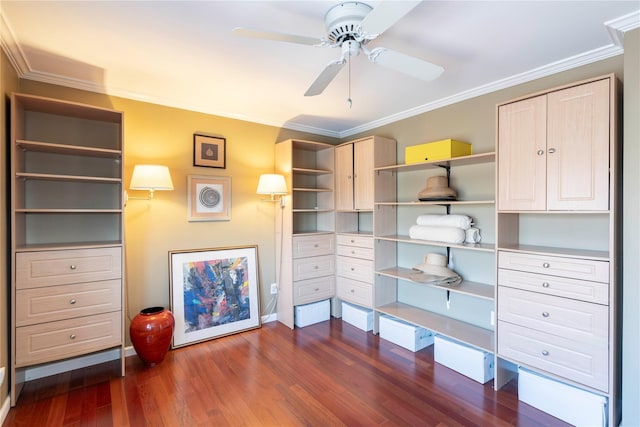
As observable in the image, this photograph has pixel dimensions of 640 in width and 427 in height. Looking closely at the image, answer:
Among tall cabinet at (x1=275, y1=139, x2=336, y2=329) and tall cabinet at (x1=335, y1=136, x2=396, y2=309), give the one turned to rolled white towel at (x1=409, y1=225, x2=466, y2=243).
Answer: tall cabinet at (x1=275, y1=139, x2=336, y2=329)

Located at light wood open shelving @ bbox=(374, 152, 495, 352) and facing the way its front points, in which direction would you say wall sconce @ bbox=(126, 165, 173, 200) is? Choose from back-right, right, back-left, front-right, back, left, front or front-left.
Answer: front

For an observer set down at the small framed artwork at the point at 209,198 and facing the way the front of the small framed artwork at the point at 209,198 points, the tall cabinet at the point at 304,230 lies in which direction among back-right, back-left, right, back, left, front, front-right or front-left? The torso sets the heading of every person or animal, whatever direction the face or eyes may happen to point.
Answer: left

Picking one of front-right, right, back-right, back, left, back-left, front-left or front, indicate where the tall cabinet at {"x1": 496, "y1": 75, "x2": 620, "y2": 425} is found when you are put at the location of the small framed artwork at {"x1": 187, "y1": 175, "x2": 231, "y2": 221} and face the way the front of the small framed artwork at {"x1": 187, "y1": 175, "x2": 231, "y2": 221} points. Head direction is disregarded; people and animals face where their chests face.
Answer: front-left

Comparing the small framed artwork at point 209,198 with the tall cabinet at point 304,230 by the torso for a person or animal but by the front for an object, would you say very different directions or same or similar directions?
same or similar directions

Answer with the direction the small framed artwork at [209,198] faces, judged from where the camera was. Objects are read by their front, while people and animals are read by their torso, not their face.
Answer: facing the viewer

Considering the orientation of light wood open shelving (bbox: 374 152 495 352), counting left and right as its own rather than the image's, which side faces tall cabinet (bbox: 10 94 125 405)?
front

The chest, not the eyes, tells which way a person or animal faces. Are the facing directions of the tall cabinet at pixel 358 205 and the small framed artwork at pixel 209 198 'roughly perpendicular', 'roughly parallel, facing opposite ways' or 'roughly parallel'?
roughly perpendicular

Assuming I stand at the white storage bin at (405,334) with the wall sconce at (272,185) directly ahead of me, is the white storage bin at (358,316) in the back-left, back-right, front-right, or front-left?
front-right

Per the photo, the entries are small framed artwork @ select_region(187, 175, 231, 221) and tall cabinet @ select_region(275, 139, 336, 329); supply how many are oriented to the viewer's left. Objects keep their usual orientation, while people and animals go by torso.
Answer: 0

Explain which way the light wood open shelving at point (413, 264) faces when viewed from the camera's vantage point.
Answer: facing the viewer and to the left of the viewer

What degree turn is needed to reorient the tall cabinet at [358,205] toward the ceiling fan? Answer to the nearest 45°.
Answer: approximately 45° to its left

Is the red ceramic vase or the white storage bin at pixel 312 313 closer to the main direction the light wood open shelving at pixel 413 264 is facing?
the red ceramic vase

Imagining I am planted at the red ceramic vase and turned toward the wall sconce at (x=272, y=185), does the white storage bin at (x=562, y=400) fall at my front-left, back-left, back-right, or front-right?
front-right

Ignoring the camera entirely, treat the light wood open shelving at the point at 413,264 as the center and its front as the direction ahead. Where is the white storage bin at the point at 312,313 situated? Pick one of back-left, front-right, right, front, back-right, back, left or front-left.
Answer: front-right

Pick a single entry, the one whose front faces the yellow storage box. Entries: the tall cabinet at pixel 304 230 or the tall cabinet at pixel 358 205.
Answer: the tall cabinet at pixel 304 230

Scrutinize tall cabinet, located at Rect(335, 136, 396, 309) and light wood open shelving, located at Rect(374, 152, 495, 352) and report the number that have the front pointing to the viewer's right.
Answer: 0

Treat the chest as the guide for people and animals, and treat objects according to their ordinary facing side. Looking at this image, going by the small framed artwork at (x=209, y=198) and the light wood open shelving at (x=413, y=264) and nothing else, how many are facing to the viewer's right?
0

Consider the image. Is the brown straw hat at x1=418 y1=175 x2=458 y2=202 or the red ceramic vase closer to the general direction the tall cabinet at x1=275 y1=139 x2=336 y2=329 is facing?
the brown straw hat
